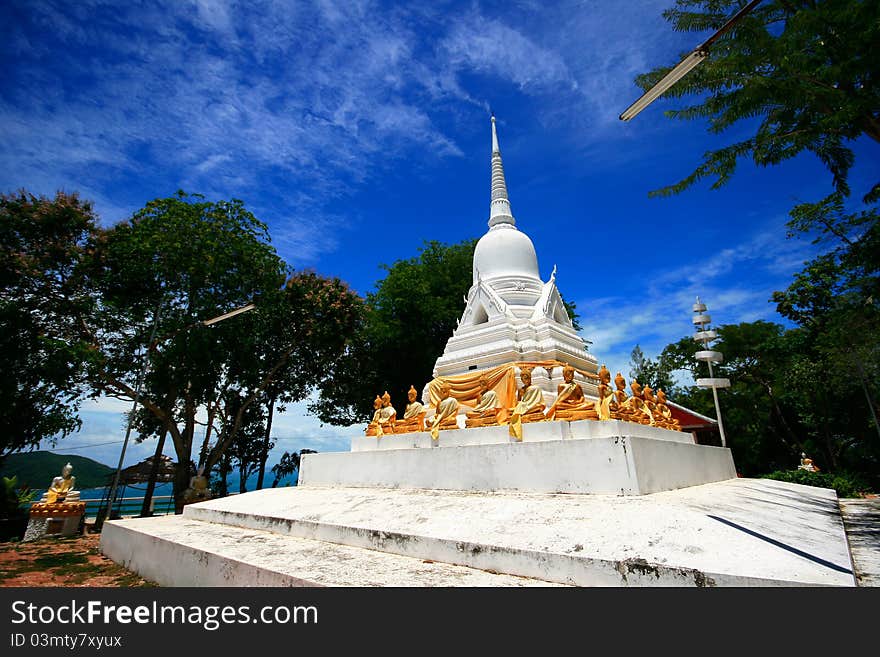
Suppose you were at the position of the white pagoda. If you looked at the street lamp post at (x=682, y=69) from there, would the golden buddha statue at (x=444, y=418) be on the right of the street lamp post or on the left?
right

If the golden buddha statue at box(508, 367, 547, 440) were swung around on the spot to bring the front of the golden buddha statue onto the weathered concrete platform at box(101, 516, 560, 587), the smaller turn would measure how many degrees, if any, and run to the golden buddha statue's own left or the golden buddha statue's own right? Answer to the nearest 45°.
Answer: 0° — it already faces it

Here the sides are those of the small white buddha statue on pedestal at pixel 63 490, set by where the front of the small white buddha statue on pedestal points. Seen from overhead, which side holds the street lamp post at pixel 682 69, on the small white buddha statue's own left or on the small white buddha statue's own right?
on the small white buddha statue's own left

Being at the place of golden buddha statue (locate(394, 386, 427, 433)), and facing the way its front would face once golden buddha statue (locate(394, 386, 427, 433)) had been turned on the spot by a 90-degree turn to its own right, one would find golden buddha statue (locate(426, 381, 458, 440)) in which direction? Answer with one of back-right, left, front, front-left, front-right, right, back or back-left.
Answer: back

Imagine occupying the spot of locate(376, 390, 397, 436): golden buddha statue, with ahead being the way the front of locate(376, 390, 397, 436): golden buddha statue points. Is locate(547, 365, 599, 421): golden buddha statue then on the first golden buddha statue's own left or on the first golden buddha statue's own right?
on the first golden buddha statue's own left

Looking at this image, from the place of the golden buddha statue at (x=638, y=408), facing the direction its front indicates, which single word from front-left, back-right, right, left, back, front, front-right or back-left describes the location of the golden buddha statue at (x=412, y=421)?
back-right

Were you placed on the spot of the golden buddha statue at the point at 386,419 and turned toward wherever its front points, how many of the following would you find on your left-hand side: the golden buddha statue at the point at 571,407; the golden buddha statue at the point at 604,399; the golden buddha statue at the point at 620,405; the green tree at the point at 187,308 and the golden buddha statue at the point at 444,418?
4

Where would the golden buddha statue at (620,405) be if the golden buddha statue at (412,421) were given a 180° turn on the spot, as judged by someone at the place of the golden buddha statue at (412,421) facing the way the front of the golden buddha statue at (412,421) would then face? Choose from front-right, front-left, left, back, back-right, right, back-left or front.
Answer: right

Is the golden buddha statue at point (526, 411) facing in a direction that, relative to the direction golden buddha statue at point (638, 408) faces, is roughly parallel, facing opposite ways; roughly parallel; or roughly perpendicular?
roughly perpendicular

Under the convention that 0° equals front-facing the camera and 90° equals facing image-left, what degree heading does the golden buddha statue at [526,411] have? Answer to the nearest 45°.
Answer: approximately 45°

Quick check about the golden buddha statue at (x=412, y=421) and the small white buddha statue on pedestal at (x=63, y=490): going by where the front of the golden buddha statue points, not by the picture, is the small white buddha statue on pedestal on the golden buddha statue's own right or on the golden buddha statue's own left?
on the golden buddha statue's own right
